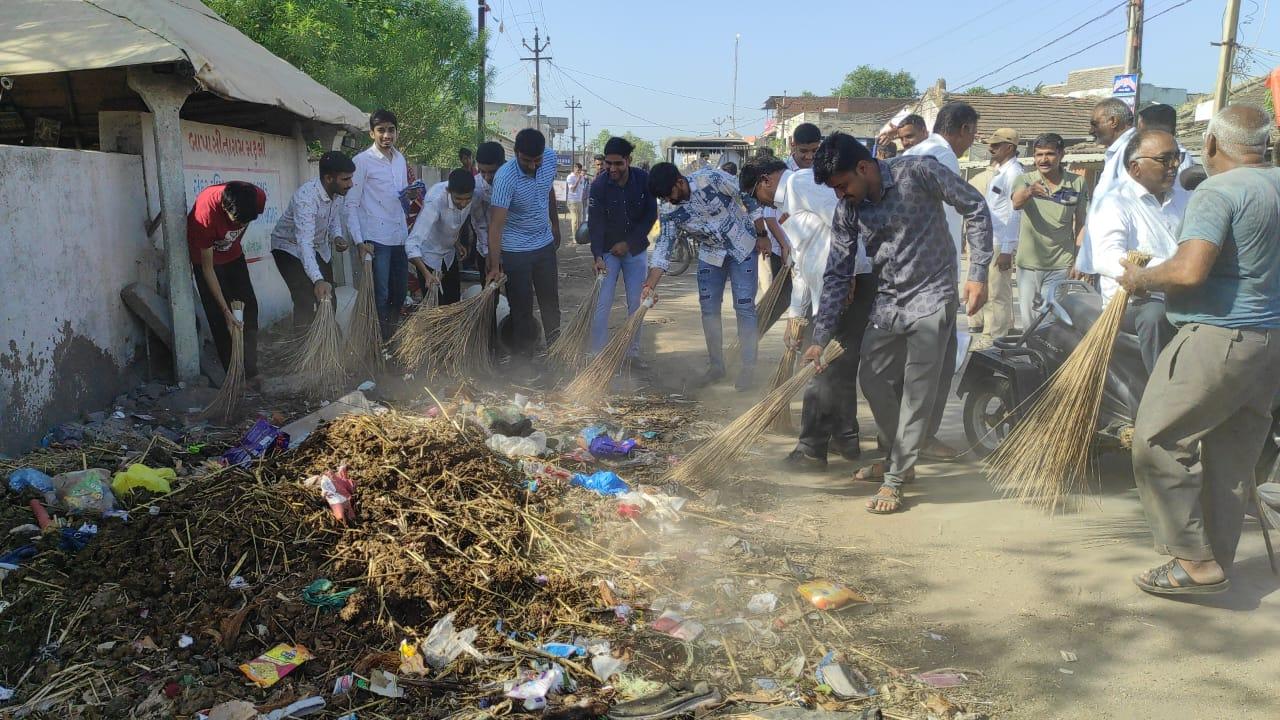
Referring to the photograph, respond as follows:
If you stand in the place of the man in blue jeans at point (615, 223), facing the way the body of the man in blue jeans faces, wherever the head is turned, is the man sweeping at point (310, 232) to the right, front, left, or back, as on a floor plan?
right

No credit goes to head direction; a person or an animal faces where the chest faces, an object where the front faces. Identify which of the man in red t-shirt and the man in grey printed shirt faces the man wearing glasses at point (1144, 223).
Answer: the man in red t-shirt

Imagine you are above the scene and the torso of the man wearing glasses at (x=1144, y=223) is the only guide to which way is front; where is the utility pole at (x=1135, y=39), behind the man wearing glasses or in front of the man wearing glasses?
behind

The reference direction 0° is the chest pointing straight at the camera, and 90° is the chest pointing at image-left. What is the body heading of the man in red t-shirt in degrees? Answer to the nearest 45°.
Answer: approximately 315°

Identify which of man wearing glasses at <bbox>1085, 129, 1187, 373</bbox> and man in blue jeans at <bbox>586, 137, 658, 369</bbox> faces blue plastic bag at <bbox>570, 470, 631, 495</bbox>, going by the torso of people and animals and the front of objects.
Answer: the man in blue jeans

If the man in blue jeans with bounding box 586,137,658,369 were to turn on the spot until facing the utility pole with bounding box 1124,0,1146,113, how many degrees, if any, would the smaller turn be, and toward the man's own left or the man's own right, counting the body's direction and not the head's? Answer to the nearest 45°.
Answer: approximately 135° to the man's own left

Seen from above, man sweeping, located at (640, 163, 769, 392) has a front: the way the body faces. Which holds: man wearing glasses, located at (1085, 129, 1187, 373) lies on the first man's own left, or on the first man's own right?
on the first man's own left

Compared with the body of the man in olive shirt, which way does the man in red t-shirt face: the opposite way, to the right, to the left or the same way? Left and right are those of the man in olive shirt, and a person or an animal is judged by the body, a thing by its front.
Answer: to the left

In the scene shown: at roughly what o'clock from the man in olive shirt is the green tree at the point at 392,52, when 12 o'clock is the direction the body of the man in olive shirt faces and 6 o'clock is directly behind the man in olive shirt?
The green tree is roughly at 4 o'clock from the man in olive shirt.

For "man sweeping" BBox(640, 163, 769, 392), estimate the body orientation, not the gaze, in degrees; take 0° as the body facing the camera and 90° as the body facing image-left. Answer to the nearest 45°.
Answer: approximately 45°
